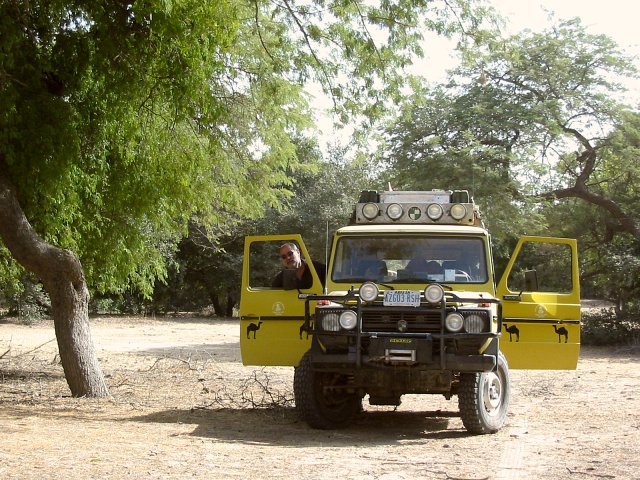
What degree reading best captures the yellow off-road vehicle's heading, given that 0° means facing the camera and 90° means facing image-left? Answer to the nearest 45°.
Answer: approximately 0°

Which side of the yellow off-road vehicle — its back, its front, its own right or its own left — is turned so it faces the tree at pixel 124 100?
right

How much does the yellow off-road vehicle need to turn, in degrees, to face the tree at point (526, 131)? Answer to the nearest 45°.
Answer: approximately 180°
